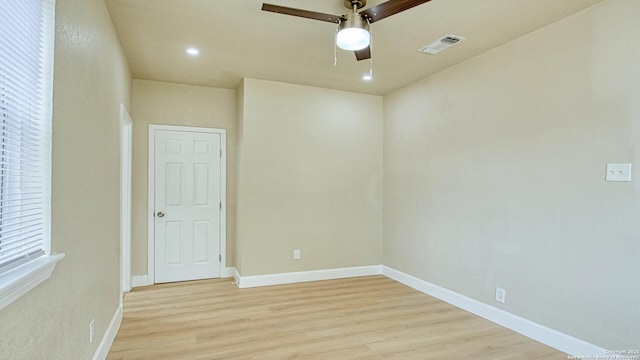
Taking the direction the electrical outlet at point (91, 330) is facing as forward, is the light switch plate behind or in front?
in front

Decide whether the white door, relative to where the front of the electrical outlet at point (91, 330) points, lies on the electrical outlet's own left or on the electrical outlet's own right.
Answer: on the electrical outlet's own left

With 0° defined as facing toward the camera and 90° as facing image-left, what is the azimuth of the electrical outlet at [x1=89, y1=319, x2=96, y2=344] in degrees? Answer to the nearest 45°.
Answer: approximately 270°

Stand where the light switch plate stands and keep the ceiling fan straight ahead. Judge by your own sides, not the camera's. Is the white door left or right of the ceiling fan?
right
